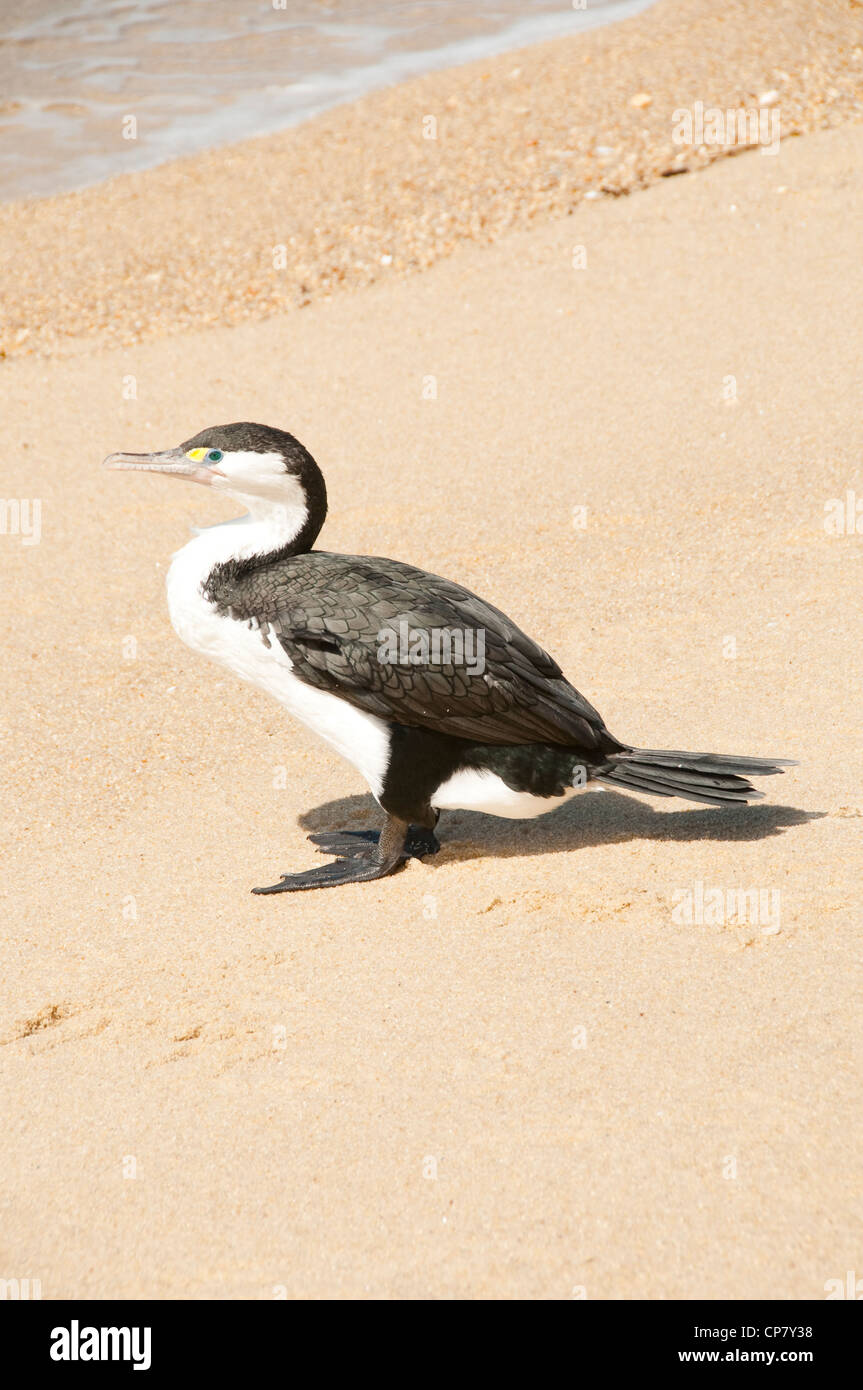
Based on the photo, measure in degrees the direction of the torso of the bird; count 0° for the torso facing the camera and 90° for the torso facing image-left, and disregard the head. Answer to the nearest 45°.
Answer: approximately 90°
